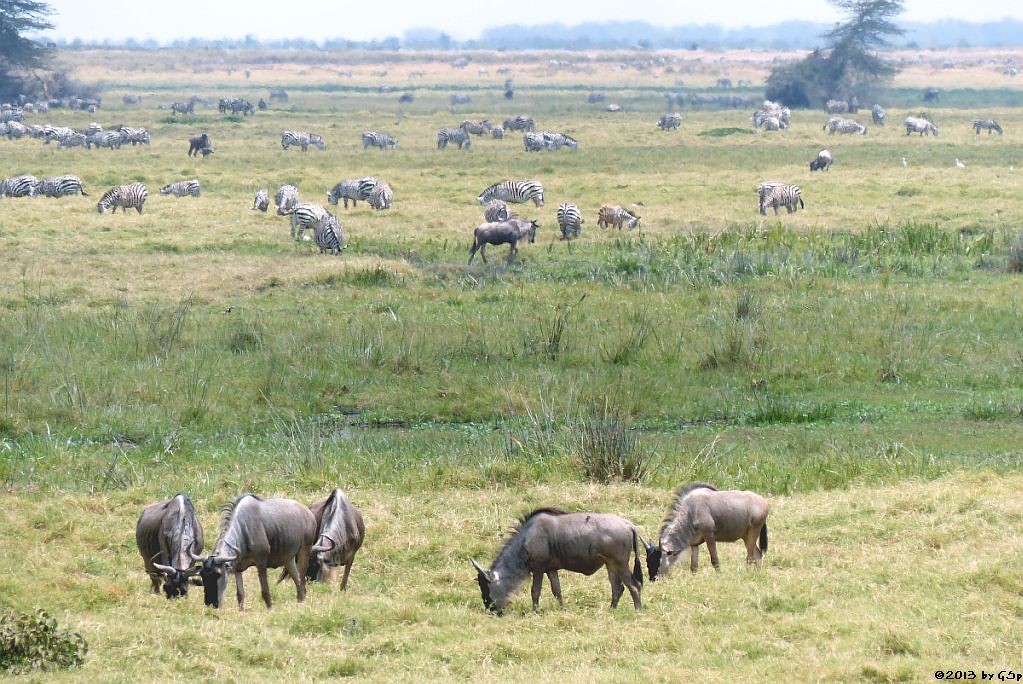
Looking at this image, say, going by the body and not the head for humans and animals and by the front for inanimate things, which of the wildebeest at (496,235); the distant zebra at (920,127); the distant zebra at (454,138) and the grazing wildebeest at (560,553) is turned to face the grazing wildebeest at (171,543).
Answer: the grazing wildebeest at (560,553)

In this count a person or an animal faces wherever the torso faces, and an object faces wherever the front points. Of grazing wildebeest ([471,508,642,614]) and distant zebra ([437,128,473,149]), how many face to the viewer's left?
1

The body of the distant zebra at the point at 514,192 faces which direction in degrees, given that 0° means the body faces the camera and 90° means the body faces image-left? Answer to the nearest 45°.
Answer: approximately 90°

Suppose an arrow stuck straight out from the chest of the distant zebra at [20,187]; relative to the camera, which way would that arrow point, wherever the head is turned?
to the viewer's left

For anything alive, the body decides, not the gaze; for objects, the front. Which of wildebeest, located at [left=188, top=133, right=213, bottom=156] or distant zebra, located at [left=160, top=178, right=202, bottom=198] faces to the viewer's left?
the distant zebra

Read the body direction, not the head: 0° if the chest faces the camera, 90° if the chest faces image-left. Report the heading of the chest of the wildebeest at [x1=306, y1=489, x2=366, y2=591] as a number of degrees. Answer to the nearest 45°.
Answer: approximately 45°

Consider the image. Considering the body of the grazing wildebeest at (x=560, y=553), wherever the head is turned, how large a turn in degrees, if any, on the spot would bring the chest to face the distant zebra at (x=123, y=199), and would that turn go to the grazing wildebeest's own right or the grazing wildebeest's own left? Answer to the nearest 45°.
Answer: approximately 45° to the grazing wildebeest's own right

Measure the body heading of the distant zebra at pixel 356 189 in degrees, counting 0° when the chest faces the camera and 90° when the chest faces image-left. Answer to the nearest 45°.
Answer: approximately 90°

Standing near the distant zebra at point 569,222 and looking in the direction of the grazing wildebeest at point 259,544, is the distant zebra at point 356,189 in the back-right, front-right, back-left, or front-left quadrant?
back-right

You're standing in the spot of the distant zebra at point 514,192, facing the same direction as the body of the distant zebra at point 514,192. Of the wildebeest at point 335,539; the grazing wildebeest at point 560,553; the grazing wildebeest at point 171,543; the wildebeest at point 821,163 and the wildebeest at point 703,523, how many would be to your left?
4

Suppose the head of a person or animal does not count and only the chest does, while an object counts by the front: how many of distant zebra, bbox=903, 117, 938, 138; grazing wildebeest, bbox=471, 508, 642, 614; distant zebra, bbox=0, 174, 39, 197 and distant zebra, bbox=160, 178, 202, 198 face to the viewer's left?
3

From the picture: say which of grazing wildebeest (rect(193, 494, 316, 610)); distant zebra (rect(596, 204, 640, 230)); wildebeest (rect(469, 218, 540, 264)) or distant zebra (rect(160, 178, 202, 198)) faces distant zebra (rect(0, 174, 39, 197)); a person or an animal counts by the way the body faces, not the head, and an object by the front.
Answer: distant zebra (rect(160, 178, 202, 198))

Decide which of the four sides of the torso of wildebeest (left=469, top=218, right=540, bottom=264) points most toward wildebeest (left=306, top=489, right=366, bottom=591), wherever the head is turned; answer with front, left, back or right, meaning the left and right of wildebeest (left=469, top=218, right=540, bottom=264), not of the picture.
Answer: right

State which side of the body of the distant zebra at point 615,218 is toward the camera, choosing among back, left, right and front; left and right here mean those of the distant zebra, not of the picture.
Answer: right

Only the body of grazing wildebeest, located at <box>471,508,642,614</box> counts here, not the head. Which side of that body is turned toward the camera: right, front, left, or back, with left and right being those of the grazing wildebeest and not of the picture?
left

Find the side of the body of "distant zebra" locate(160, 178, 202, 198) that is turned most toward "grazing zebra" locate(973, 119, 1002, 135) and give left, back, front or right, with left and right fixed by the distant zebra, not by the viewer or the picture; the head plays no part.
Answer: back

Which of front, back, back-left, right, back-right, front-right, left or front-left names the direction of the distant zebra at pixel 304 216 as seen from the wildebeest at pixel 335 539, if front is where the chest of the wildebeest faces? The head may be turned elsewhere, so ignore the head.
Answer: back-right
